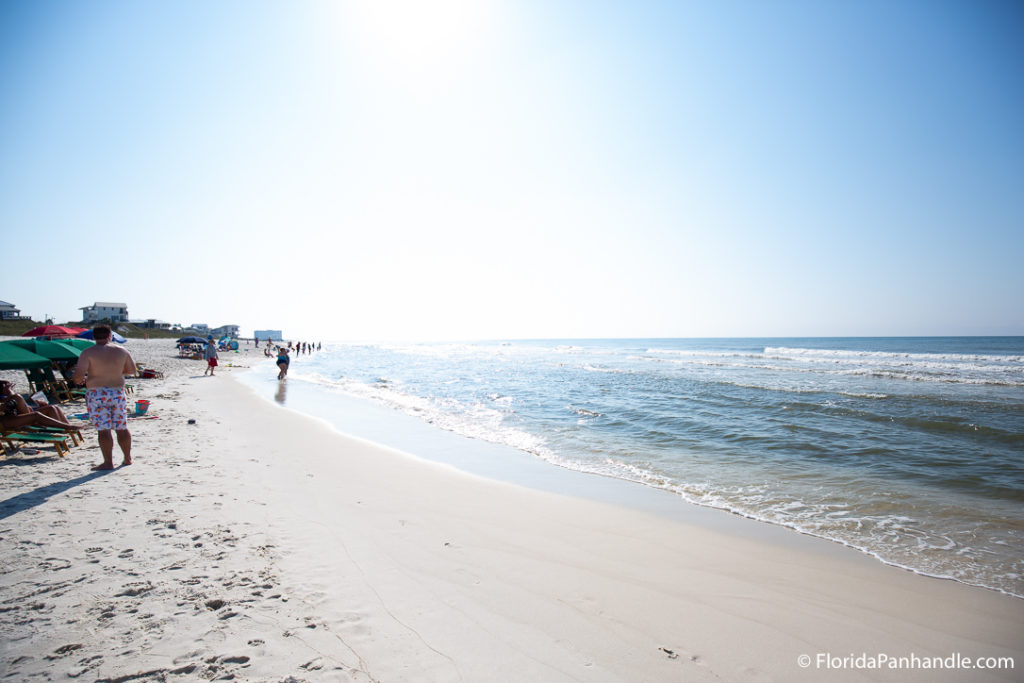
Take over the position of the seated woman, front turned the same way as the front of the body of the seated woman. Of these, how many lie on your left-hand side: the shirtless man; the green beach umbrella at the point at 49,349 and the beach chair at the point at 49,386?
2

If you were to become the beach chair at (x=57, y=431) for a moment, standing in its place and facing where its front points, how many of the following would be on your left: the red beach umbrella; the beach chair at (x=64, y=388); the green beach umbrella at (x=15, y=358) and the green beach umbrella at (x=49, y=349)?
4

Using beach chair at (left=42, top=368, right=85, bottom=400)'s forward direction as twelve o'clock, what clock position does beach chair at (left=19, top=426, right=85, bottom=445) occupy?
beach chair at (left=19, top=426, right=85, bottom=445) is roughly at 3 o'clock from beach chair at (left=42, top=368, right=85, bottom=400).

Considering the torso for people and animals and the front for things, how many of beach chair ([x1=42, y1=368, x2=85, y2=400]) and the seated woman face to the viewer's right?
2

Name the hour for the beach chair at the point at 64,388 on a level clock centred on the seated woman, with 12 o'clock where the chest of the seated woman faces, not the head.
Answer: The beach chair is roughly at 9 o'clock from the seated woman.

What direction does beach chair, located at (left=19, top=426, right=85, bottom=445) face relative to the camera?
to the viewer's right

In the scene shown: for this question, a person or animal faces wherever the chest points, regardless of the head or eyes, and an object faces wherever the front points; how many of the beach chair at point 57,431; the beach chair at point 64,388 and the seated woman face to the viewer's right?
3

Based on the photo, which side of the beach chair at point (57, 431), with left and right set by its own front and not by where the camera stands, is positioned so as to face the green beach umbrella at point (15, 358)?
left

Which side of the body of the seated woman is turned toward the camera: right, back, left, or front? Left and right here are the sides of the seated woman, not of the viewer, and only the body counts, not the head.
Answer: right

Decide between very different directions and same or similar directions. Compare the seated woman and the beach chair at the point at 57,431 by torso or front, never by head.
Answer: same or similar directions

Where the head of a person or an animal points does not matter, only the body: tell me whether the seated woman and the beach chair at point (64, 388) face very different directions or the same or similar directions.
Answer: same or similar directions

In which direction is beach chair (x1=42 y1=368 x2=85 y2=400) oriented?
to the viewer's right

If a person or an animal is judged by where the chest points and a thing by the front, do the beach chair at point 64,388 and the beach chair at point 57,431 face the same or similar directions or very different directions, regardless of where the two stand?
same or similar directions

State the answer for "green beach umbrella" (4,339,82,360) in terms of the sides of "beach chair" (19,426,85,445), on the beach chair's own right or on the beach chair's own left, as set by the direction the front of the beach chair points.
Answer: on the beach chair's own left

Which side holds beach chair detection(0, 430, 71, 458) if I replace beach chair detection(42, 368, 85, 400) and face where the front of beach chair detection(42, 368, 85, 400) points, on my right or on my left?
on my right
